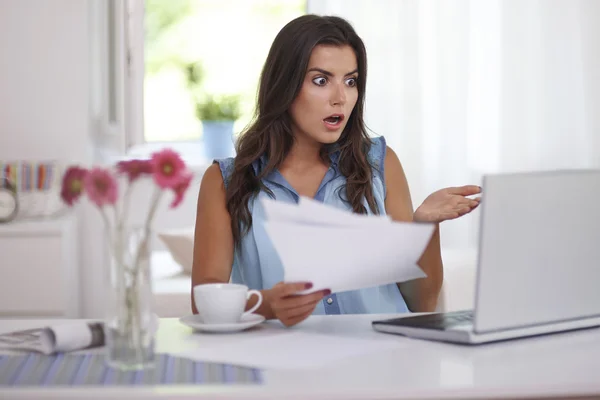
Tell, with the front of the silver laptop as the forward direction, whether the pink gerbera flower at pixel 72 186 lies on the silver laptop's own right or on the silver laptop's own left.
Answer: on the silver laptop's own left

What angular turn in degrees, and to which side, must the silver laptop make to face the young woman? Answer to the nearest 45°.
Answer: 0° — it already faces them

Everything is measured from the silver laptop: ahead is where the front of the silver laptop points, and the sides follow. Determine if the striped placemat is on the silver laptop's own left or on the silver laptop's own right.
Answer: on the silver laptop's own left

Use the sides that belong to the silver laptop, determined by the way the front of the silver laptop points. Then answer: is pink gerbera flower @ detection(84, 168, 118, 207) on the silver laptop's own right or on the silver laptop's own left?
on the silver laptop's own left

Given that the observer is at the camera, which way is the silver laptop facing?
facing away from the viewer and to the left of the viewer

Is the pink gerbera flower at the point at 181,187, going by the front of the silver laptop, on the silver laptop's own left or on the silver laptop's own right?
on the silver laptop's own left

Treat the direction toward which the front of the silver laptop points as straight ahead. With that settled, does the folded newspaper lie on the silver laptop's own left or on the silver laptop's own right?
on the silver laptop's own left

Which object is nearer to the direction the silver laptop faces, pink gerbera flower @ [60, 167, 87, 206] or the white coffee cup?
the white coffee cup

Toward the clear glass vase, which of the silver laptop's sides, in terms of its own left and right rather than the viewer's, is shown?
left

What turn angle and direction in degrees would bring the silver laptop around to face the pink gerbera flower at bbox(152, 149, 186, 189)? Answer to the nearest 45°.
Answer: approximately 90° to its left

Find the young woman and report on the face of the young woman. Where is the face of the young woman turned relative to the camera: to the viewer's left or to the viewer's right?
to the viewer's right

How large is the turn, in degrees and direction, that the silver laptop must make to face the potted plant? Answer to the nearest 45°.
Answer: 0° — it already faces it

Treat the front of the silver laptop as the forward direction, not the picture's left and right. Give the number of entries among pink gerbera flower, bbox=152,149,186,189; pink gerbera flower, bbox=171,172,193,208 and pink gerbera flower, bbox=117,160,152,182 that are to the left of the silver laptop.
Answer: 3
